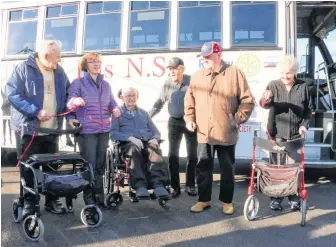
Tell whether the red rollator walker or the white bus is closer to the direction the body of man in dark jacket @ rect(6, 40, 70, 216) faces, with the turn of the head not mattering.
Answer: the red rollator walker

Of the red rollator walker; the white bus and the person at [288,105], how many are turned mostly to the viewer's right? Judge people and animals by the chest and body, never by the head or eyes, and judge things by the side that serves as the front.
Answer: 1

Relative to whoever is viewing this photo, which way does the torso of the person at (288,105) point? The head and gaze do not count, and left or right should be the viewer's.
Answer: facing the viewer

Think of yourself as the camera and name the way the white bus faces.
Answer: facing to the right of the viewer

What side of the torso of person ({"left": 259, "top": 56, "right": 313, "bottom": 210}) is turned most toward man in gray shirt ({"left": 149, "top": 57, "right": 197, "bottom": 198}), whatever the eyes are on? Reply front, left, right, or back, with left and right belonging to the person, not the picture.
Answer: right

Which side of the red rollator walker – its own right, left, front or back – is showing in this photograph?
front

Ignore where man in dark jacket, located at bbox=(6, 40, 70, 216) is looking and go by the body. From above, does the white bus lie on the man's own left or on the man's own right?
on the man's own left

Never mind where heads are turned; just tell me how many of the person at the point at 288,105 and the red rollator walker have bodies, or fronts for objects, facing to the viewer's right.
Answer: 0

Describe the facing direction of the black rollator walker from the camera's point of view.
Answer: facing the viewer and to the right of the viewer
